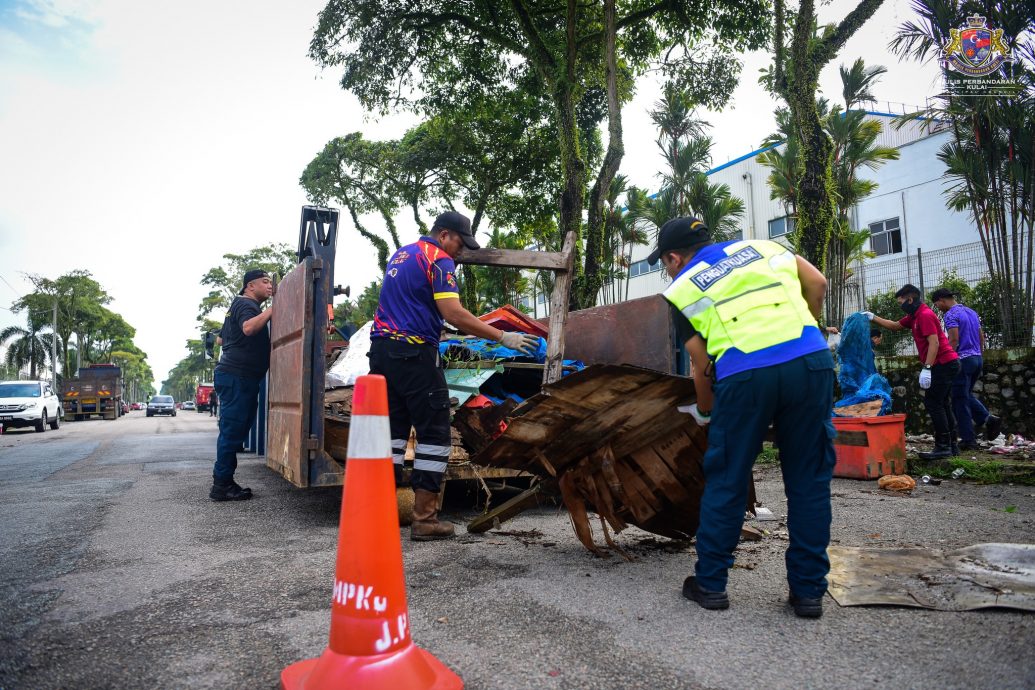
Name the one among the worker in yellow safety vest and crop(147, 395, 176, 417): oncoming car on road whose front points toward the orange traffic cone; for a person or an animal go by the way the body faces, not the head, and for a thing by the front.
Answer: the oncoming car on road

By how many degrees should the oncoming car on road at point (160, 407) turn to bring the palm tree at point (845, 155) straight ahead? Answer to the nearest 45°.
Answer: approximately 45° to its left

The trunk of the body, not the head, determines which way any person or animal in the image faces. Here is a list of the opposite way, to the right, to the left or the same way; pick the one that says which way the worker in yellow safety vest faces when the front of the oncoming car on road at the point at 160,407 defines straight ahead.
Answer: the opposite way

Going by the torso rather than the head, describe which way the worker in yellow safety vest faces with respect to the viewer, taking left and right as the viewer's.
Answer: facing away from the viewer and to the left of the viewer

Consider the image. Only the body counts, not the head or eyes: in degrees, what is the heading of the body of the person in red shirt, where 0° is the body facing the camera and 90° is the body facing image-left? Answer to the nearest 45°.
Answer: approximately 90°

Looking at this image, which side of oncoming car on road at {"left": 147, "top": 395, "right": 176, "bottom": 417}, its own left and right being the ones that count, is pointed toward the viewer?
front

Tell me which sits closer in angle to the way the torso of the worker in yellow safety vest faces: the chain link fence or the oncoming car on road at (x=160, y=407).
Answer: the oncoming car on road

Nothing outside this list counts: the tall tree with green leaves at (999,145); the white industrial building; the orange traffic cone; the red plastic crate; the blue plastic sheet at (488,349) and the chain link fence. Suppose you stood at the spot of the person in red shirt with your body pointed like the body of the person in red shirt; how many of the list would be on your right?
3

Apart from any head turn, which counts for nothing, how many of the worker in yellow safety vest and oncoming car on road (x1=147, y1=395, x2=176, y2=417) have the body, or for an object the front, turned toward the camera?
1

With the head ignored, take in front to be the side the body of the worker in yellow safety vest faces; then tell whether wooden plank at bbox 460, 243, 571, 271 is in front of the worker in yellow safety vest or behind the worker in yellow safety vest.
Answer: in front

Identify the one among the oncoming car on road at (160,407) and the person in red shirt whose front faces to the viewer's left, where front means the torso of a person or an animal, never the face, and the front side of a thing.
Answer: the person in red shirt

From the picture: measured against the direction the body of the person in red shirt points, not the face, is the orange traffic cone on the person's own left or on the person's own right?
on the person's own left

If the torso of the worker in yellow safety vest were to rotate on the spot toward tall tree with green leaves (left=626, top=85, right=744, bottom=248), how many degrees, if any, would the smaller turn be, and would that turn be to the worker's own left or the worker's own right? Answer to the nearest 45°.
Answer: approximately 45° to the worker's own right

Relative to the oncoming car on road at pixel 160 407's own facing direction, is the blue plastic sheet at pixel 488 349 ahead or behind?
ahead

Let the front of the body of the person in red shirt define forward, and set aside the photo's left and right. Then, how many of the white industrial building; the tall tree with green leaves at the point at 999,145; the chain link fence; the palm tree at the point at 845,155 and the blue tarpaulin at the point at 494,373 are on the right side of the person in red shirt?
4

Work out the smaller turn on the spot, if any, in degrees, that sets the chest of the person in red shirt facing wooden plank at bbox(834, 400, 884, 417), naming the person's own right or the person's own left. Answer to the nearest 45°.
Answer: approximately 45° to the person's own left

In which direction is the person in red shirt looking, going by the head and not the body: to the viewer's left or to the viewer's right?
to the viewer's left

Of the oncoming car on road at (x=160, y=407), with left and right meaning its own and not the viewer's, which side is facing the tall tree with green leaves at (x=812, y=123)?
front
